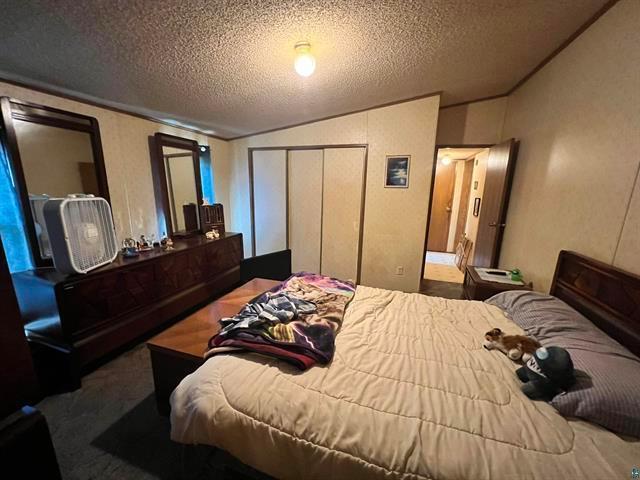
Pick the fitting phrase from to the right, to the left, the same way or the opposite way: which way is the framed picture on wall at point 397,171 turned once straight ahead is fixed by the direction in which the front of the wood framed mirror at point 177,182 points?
to the right

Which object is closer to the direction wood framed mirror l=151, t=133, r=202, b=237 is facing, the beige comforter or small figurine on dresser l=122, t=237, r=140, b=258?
the beige comforter

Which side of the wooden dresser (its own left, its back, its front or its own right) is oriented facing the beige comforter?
front

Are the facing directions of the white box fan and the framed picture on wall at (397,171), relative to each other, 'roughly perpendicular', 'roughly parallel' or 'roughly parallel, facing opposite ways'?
roughly perpendicular

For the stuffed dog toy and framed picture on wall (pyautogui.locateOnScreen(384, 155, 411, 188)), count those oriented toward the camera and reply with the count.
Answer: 1

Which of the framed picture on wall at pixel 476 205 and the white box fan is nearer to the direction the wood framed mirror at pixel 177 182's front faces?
the framed picture on wall

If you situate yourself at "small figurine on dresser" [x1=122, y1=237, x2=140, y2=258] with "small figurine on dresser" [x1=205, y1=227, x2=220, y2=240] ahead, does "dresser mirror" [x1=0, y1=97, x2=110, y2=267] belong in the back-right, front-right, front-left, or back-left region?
back-left

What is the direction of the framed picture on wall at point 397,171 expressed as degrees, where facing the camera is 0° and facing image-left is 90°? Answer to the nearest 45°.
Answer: approximately 0°

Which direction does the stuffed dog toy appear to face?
to the viewer's left

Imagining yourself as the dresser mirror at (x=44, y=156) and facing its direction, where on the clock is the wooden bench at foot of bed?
The wooden bench at foot of bed is roughly at 1 o'clock from the dresser mirror.

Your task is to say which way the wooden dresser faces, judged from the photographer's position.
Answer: facing the viewer and to the right of the viewer
